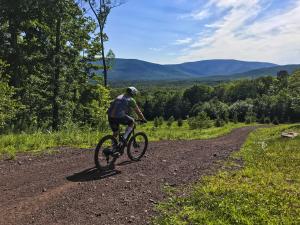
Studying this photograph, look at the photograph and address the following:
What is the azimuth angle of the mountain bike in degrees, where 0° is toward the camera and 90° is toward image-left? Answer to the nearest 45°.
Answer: approximately 225°

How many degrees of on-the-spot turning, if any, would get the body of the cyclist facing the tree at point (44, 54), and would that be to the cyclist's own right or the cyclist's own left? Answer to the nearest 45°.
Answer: approximately 45° to the cyclist's own left

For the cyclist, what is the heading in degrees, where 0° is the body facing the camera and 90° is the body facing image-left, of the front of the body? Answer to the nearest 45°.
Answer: approximately 225°

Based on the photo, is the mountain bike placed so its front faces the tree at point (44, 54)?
no

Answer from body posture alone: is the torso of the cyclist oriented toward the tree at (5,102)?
no

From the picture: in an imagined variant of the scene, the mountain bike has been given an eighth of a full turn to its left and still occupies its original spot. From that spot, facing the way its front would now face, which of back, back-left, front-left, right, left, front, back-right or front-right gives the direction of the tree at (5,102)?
front-left
